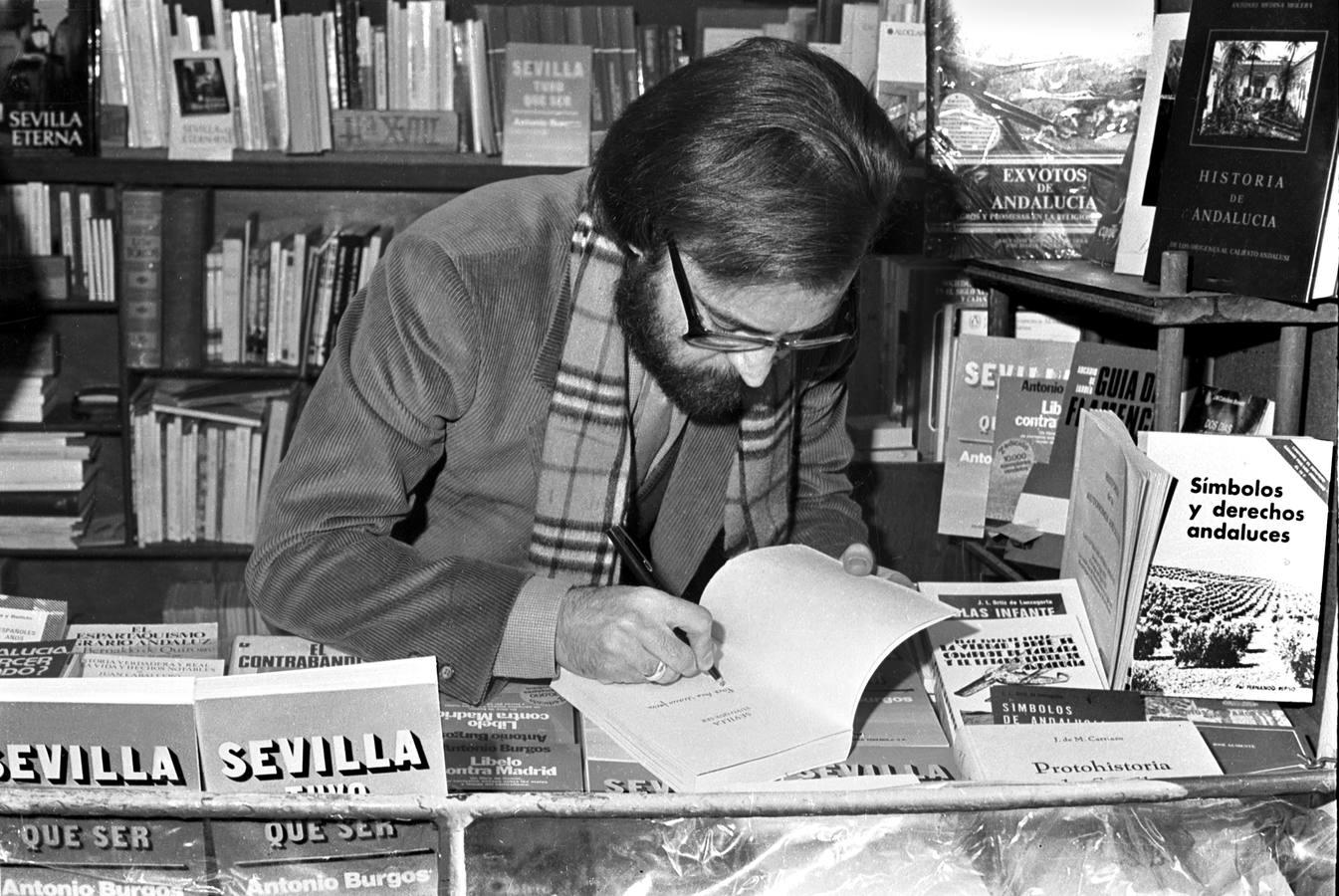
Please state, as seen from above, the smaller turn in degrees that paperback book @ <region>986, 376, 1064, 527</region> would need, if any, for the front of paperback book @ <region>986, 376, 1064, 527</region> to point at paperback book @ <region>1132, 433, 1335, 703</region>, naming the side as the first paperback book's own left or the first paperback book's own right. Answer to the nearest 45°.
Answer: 0° — it already faces it

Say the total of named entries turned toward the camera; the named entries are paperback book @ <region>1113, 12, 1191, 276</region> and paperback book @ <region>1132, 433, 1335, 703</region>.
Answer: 2

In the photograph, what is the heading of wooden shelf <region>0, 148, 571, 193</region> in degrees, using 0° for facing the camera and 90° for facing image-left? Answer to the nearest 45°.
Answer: approximately 0°

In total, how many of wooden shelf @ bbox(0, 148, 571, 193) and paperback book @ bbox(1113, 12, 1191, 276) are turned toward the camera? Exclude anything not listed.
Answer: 2

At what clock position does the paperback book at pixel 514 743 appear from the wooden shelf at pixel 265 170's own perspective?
The paperback book is roughly at 12 o'clock from the wooden shelf.

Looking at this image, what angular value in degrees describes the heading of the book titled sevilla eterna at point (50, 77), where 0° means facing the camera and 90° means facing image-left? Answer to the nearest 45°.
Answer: approximately 0°
